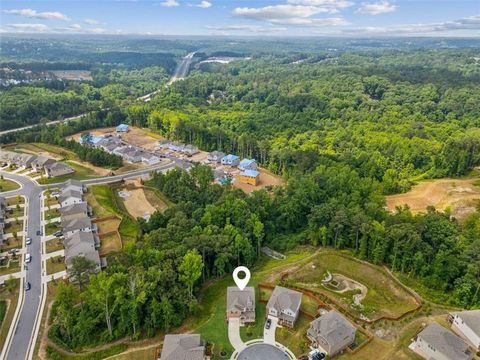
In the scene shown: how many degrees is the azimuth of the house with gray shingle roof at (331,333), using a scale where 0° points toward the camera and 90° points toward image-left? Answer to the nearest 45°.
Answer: approximately 45°

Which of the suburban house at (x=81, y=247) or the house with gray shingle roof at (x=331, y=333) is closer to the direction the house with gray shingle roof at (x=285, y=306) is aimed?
the house with gray shingle roof

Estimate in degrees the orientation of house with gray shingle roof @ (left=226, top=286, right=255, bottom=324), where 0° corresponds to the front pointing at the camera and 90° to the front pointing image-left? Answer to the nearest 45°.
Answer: approximately 0°

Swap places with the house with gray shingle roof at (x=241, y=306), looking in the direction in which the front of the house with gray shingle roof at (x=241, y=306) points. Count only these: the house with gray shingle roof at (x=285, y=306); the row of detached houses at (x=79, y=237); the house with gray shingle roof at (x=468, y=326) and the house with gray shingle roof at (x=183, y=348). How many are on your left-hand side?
2

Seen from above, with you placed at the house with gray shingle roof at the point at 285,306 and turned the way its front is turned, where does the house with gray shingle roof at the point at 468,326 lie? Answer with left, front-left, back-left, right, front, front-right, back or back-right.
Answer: left

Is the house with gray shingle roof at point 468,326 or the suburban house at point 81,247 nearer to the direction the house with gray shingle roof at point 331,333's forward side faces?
the suburban house

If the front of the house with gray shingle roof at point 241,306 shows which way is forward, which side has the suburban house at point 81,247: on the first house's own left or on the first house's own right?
on the first house's own right

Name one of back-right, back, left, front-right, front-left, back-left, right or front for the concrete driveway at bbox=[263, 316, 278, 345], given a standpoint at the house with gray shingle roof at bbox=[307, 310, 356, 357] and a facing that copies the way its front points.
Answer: front-right

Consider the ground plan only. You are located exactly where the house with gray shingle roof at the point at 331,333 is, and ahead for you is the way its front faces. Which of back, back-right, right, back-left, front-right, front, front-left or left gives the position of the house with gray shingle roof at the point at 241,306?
front-right

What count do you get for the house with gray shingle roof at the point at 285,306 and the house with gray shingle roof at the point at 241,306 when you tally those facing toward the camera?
2

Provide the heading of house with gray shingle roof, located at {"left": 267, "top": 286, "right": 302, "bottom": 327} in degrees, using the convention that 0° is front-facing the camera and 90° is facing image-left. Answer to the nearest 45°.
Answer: approximately 0°

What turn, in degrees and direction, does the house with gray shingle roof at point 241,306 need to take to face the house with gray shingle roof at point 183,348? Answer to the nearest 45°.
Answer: approximately 45° to its right
